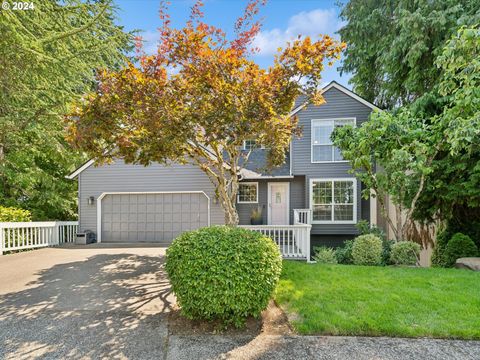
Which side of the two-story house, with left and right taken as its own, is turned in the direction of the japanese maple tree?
front

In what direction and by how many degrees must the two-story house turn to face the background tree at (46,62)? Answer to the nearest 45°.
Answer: approximately 45° to its right

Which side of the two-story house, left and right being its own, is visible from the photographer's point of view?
front

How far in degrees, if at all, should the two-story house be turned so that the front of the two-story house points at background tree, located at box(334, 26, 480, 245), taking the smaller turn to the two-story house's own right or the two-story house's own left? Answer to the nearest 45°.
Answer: approximately 45° to the two-story house's own left

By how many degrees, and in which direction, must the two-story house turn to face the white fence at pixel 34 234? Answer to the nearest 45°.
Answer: approximately 90° to its right

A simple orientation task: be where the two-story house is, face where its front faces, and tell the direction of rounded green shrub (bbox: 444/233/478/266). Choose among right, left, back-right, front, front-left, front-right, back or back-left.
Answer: front-left

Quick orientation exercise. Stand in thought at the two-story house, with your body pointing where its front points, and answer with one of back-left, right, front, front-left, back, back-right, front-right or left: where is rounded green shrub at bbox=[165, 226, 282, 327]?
front

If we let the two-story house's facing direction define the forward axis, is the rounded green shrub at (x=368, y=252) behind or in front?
in front
